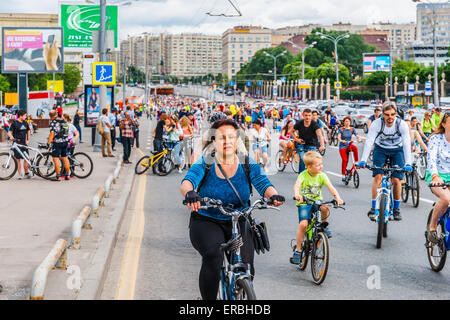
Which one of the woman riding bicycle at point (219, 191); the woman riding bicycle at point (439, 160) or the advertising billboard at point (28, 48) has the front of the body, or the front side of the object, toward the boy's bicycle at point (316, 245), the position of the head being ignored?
the advertising billboard

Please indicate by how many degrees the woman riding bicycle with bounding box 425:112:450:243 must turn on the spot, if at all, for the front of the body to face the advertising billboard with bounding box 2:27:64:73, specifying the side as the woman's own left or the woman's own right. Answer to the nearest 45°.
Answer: approximately 180°

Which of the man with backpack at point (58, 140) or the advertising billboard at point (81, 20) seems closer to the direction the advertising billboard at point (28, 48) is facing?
the man with backpack

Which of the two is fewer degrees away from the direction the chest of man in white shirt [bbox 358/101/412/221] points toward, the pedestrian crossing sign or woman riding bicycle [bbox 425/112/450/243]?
the woman riding bicycle

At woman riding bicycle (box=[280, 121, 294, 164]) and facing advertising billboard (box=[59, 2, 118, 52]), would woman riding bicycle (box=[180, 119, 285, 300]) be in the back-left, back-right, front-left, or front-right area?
back-left

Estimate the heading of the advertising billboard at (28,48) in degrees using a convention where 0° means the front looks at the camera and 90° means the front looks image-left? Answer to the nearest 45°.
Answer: approximately 0°

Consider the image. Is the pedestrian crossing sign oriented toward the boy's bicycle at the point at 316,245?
yes

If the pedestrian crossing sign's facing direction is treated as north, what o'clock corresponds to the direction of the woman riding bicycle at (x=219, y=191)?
The woman riding bicycle is roughly at 12 o'clock from the pedestrian crossing sign.

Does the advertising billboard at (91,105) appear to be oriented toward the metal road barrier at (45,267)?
yes
